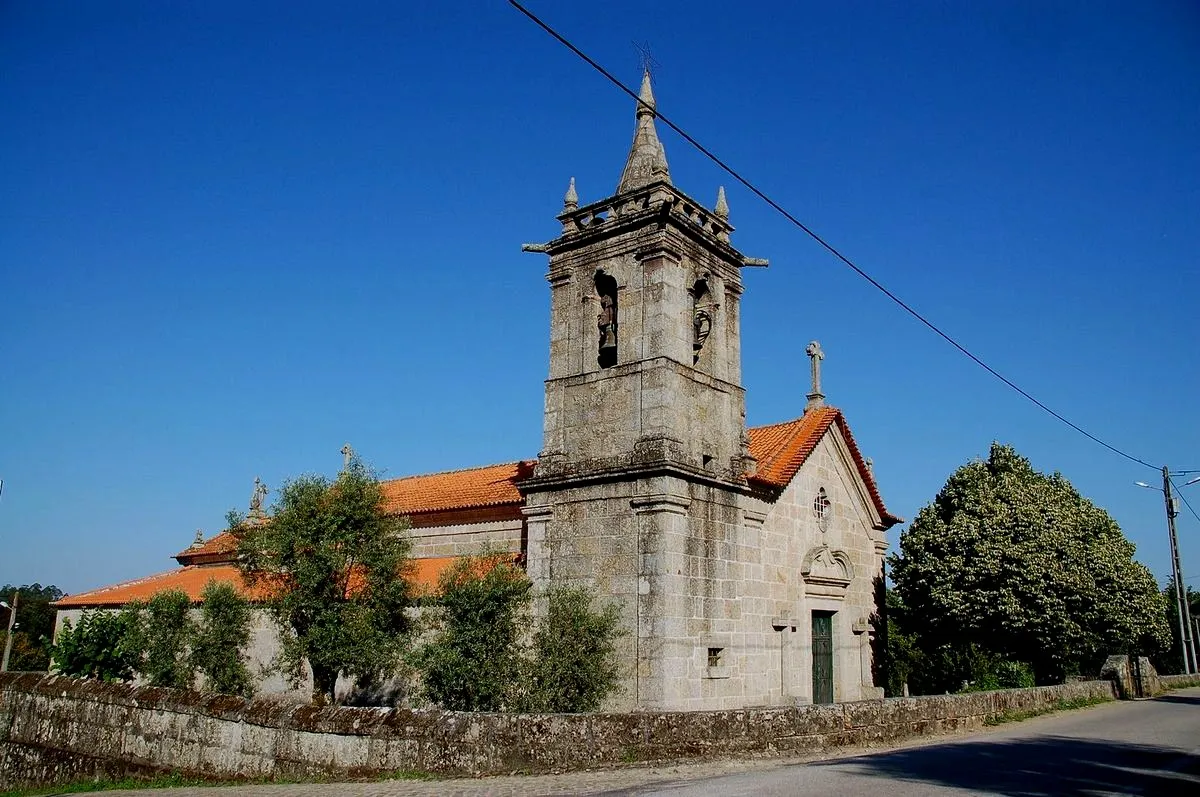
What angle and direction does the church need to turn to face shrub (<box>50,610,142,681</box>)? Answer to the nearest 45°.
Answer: approximately 180°

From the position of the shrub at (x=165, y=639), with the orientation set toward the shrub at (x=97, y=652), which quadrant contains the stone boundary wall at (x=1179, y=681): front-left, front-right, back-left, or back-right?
back-right

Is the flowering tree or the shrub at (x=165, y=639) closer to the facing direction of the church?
the flowering tree

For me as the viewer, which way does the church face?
facing the viewer and to the right of the viewer

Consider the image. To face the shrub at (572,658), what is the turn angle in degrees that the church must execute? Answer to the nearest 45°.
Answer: approximately 90° to its right

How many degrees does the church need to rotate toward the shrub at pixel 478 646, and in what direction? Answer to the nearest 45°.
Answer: approximately 90° to its right

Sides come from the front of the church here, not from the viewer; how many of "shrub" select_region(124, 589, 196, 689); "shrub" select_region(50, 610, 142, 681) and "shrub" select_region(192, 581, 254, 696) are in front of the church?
0

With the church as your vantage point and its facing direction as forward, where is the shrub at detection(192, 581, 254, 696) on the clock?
The shrub is roughly at 5 o'clock from the church.

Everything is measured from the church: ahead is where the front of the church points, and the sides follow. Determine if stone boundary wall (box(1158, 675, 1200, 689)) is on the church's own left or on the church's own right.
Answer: on the church's own left
